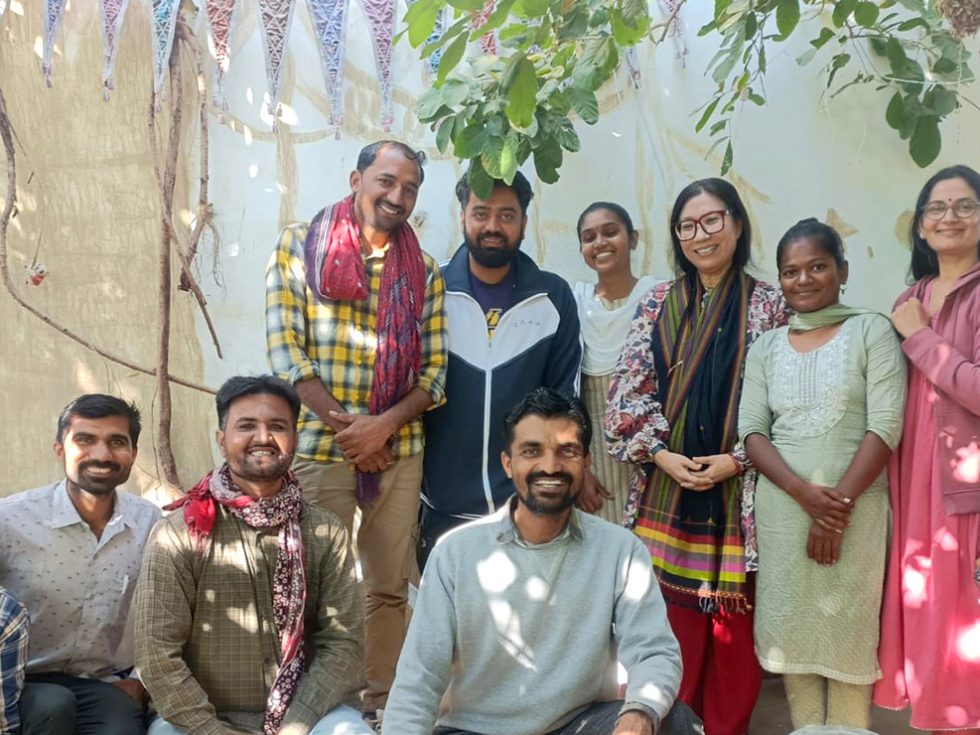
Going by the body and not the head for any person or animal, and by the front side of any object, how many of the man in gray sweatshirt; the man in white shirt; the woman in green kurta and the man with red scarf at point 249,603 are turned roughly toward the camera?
4

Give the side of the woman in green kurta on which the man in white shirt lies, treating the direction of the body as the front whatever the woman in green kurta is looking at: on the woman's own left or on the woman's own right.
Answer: on the woman's own right

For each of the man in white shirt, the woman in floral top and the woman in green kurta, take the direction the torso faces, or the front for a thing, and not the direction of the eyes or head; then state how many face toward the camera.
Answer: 3

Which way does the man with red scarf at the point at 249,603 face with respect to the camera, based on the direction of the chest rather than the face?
toward the camera

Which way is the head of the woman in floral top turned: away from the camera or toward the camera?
toward the camera

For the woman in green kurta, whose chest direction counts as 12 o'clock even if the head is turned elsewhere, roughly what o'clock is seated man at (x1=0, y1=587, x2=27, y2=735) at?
The seated man is roughly at 2 o'clock from the woman in green kurta.

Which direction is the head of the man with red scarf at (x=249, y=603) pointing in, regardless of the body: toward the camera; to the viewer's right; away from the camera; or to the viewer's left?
toward the camera

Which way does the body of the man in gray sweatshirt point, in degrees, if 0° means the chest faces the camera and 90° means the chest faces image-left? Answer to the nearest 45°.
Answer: approximately 0°

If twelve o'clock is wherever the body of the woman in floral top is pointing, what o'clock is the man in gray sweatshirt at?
The man in gray sweatshirt is roughly at 1 o'clock from the woman in floral top.

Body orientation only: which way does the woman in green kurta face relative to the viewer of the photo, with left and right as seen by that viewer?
facing the viewer

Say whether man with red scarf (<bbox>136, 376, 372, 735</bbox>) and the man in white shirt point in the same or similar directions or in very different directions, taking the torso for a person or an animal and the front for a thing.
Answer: same or similar directions

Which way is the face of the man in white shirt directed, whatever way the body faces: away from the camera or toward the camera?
toward the camera

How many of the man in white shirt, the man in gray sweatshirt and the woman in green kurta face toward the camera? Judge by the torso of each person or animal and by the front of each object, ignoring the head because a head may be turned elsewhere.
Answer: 3

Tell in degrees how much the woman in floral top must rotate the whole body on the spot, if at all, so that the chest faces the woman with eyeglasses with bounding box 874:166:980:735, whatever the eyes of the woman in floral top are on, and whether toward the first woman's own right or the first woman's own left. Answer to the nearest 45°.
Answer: approximately 90° to the first woman's own left

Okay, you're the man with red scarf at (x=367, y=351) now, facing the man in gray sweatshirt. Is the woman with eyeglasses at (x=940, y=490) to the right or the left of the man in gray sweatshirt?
left

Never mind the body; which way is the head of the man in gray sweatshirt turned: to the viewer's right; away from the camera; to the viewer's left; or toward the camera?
toward the camera

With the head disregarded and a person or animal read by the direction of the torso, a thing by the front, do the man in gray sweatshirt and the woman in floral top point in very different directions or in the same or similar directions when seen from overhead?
same or similar directions

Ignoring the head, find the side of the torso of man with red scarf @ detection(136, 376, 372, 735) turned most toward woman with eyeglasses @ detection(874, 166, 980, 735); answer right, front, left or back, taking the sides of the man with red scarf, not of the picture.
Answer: left
